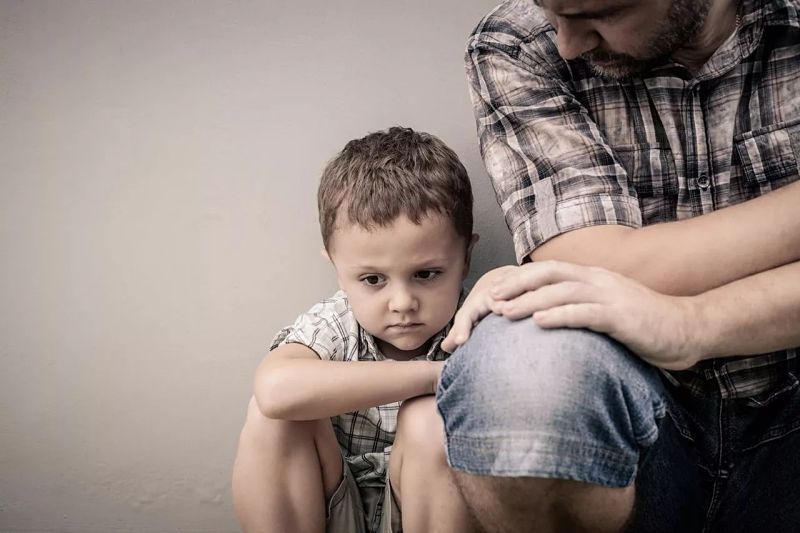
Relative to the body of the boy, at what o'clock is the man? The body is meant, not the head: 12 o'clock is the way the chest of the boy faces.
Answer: The man is roughly at 10 o'clock from the boy.

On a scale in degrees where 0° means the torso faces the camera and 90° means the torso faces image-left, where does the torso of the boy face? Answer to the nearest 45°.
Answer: approximately 0°
